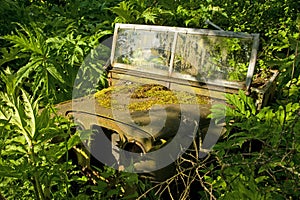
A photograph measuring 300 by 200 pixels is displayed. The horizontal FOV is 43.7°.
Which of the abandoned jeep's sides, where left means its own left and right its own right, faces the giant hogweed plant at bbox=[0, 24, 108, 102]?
right

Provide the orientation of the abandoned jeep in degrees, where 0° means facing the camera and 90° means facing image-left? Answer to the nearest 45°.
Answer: approximately 45°

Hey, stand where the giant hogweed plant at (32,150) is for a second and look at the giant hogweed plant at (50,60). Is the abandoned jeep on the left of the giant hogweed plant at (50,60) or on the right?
right
